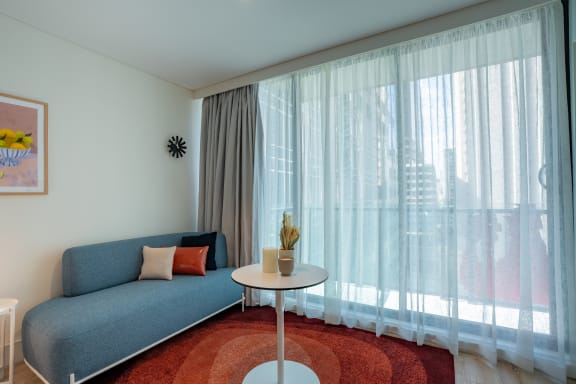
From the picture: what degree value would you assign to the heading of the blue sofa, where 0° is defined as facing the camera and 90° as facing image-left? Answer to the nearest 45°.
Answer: approximately 315°

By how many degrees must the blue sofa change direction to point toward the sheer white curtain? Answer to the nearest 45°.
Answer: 0° — it already faces it

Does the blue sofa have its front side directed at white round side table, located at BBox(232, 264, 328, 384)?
yes

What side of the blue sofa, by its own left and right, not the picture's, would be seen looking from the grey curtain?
left
